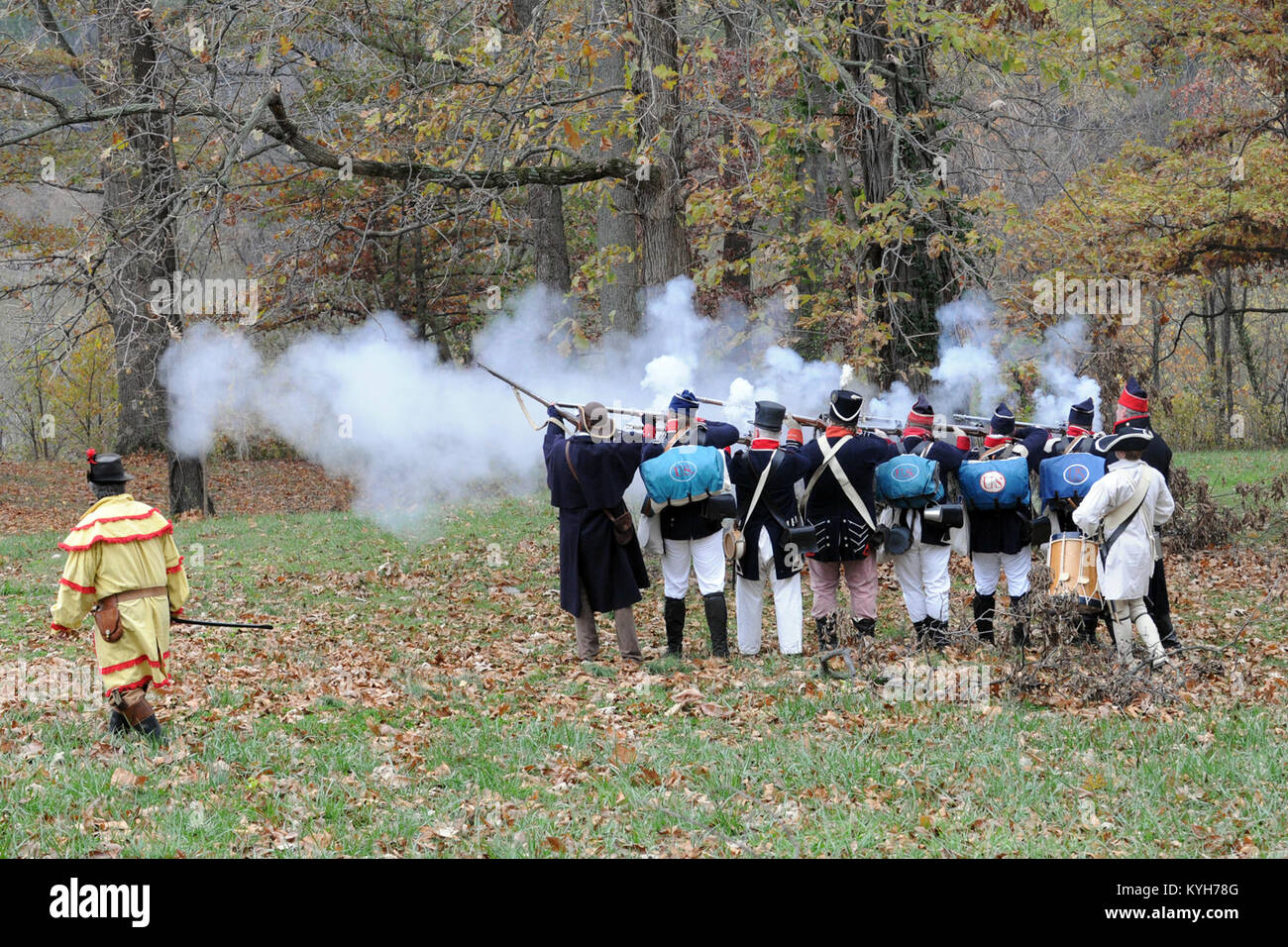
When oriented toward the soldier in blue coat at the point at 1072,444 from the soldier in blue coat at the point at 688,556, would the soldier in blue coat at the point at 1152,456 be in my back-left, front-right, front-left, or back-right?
front-right

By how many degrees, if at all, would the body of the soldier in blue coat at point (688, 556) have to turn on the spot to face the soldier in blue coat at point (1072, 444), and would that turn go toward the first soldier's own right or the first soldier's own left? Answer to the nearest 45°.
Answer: approximately 90° to the first soldier's own right

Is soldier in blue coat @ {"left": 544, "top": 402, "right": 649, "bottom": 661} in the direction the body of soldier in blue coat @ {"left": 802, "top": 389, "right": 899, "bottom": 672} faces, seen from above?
no

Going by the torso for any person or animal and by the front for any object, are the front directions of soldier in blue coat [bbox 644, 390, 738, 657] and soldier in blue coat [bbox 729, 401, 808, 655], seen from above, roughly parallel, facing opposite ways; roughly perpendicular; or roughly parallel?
roughly parallel

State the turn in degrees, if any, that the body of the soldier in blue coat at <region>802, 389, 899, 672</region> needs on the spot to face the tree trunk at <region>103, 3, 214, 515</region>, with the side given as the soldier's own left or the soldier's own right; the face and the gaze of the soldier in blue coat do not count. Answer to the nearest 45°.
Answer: approximately 90° to the soldier's own left

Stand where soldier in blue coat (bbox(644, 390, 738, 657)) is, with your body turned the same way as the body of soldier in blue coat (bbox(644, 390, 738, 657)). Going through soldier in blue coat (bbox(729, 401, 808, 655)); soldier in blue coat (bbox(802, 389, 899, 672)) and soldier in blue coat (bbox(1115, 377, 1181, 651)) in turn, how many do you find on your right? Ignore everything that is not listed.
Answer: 3

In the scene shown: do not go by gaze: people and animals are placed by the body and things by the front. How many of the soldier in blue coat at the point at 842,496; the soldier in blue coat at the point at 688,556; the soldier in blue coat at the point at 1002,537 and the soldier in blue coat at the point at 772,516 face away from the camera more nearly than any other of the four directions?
4

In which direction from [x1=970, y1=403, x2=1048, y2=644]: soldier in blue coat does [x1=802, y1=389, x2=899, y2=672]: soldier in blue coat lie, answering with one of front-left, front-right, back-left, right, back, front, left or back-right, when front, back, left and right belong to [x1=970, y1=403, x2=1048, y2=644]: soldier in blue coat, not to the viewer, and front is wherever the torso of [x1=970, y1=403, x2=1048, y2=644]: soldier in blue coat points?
back-left

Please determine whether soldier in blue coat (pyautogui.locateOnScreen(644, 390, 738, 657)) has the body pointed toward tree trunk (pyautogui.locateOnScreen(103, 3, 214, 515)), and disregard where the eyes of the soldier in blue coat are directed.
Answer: no

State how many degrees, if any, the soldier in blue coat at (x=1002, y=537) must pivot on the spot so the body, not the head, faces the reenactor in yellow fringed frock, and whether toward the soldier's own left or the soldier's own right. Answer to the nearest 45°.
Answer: approximately 135° to the soldier's own left

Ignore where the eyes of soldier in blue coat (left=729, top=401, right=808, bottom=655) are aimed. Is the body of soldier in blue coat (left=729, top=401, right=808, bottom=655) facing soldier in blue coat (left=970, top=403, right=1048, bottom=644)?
no

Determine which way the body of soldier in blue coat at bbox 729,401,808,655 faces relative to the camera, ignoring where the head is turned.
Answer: away from the camera

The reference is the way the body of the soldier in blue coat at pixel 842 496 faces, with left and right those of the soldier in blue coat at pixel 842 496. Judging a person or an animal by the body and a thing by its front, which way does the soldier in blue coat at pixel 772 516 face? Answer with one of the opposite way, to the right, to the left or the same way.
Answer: the same way

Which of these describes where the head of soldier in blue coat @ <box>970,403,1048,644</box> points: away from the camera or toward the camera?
away from the camera

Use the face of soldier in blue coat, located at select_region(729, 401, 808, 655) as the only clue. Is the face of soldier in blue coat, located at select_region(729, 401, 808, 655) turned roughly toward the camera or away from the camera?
away from the camera

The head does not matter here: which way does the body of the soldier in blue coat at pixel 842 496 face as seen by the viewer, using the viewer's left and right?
facing away from the viewer

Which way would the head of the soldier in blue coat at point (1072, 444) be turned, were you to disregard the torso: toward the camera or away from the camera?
away from the camera

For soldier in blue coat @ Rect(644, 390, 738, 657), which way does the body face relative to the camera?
away from the camera

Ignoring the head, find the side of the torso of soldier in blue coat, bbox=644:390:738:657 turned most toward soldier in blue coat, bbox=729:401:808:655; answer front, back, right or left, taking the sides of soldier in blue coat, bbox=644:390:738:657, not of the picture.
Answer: right

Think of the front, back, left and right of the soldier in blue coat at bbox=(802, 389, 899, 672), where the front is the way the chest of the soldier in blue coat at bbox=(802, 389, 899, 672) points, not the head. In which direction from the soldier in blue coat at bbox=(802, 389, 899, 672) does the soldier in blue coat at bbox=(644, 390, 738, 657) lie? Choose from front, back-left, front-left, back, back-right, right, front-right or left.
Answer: left

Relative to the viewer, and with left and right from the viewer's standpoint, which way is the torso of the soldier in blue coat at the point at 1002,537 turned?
facing away from the viewer
